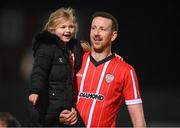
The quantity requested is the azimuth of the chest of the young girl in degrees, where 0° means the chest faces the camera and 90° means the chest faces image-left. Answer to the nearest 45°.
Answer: approximately 315°

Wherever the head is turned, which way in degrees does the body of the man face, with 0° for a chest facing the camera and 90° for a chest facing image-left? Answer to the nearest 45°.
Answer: approximately 45°

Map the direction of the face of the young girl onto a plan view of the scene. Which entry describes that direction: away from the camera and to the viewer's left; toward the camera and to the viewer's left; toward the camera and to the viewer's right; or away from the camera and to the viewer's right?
toward the camera and to the viewer's right
